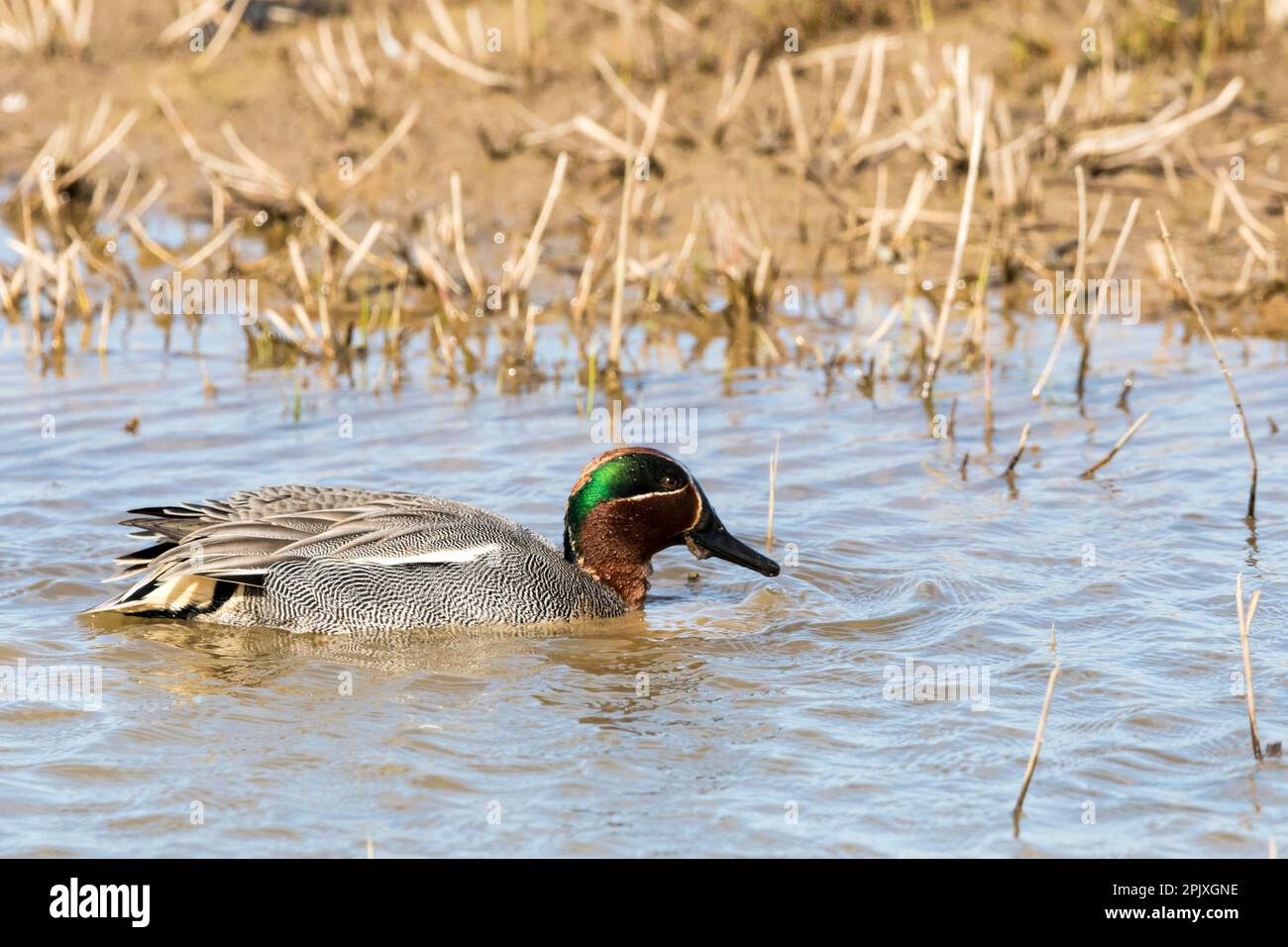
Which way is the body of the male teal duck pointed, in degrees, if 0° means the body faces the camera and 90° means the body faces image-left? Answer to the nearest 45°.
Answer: approximately 270°

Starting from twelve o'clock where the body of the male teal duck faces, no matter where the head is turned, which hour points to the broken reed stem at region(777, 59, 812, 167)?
The broken reed stem is roughly at 10 o'clock from the male teal duck.

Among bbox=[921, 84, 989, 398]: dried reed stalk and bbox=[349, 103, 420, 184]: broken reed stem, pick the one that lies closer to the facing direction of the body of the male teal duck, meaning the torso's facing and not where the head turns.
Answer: the dried reed stalk

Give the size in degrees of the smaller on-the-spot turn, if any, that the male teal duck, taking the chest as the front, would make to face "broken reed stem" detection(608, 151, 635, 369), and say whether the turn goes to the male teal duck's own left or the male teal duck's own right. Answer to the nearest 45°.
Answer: approximately 45° to the male teal duck's own left

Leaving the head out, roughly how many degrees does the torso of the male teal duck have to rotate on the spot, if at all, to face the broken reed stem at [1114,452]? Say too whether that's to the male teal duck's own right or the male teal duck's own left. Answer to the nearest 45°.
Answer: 0° — it already faces it

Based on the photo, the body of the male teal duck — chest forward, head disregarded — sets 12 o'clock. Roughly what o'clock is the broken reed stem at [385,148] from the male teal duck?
The broken reed stem is roughly at 9 o'clock from the male teal duck.

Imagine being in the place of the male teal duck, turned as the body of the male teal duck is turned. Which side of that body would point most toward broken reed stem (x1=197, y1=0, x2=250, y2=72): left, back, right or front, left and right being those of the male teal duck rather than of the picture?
left

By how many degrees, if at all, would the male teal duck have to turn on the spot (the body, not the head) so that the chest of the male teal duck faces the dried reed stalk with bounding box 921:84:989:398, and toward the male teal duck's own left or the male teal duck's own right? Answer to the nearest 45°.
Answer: approximately 45° to the male teal duck's own left
